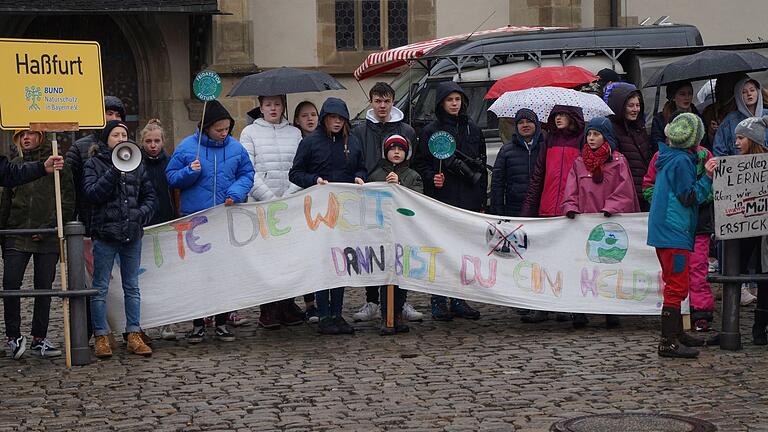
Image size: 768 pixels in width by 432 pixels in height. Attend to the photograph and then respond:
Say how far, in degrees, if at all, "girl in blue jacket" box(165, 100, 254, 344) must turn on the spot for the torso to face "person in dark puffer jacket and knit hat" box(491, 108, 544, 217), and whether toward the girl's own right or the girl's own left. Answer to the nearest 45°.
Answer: approximately 90° to the girl's own left

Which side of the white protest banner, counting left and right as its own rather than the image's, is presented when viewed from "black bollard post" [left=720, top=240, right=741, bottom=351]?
left

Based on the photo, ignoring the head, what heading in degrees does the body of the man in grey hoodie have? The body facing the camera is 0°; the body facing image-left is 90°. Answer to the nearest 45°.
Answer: approximately 0°

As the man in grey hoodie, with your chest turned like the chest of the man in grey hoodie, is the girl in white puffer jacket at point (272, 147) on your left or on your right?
on your right

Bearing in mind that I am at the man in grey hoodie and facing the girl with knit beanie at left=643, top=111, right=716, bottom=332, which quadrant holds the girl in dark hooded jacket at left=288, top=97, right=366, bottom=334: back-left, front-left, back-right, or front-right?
back-right
